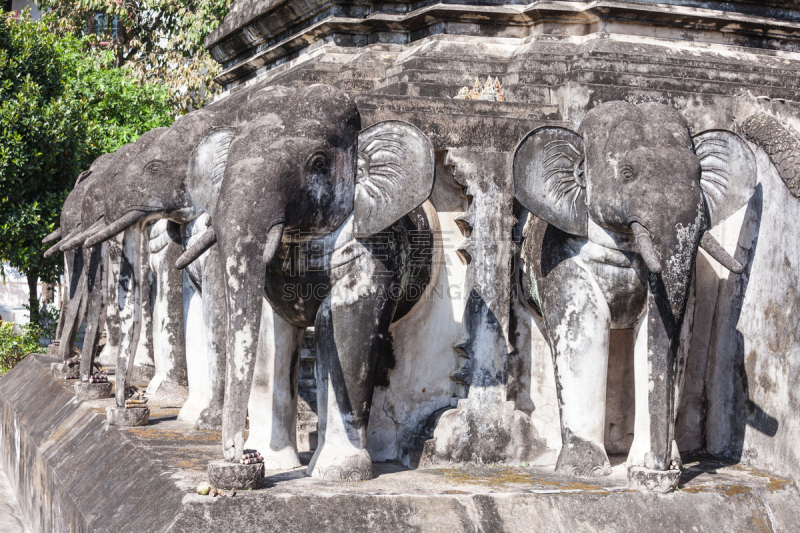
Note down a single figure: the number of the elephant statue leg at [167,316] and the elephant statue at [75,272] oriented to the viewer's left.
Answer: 2

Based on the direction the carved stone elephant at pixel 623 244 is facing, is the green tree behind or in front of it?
behind

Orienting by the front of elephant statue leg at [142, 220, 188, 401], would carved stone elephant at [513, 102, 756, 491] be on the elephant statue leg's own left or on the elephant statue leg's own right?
on the elephant statue leg's own left

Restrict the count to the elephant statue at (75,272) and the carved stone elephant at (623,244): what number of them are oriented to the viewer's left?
1

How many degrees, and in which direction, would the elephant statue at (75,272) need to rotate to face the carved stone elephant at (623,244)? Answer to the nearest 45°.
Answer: approximately 135° to its left

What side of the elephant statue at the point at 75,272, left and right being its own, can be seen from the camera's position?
left

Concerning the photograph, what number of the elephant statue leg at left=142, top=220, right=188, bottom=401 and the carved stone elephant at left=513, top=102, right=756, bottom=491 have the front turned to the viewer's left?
1

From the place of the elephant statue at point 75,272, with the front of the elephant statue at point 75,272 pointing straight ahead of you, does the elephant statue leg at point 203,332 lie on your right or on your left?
on your left

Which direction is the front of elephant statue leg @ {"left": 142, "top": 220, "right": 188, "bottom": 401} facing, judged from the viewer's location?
facing to the left of the viewer

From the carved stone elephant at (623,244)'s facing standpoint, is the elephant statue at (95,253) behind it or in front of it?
behind

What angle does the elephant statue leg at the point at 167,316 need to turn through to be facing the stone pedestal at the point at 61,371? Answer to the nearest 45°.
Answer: approximately 45° to its right
